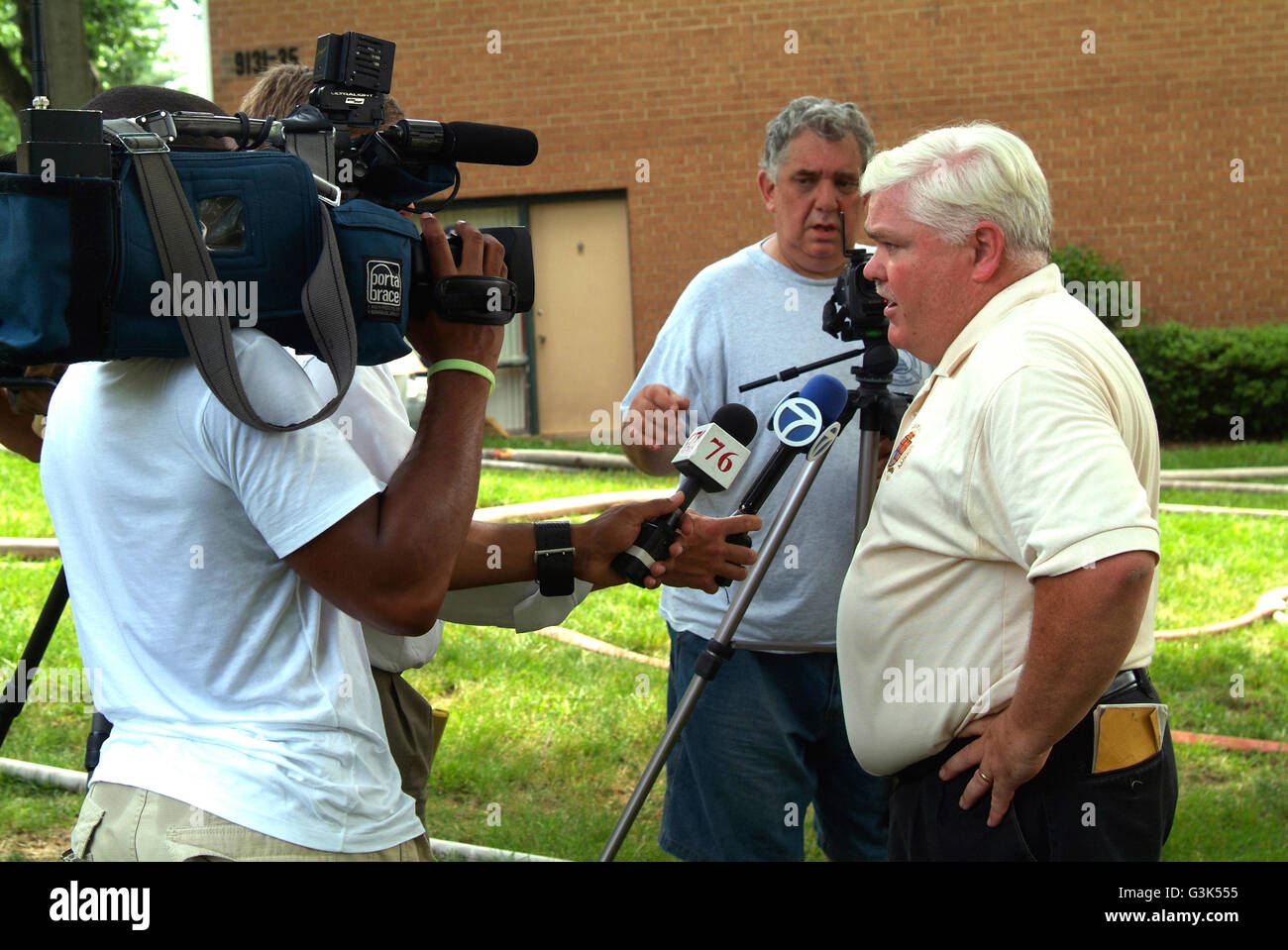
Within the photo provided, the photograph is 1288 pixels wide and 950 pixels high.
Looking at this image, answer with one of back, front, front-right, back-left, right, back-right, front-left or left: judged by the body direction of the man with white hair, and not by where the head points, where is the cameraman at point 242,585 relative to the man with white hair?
front-left

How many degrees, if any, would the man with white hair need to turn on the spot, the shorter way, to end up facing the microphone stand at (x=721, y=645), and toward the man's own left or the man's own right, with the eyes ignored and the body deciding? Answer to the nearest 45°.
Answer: approximately 45° to the man's own right

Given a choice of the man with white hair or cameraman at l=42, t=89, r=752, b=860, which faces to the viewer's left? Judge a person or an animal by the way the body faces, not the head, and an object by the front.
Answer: the man with white hair

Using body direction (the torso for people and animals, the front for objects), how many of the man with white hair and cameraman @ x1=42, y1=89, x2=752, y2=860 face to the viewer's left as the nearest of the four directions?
1

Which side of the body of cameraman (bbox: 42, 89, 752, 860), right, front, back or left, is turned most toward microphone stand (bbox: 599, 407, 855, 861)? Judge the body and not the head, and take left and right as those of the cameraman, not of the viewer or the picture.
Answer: front

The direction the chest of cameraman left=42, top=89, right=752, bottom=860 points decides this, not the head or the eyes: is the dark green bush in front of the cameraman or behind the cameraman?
in front

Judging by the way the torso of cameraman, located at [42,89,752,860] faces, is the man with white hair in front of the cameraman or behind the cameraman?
in front

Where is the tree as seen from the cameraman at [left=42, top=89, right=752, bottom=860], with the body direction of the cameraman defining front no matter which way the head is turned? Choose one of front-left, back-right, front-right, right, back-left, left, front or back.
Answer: front-left

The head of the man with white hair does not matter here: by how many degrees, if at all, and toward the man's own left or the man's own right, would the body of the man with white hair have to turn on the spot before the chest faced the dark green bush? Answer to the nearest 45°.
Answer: approximately 90° to the man's own right

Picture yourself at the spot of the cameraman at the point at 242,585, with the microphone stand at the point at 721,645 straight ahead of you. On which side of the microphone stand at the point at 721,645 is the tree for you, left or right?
left

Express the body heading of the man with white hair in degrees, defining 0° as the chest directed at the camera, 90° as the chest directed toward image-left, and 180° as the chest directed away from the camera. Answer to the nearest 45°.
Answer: approximately 90°

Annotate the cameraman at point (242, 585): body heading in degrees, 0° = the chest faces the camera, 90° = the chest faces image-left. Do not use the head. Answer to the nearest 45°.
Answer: approximately 225°

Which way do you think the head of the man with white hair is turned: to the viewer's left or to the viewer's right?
to the viewer's left

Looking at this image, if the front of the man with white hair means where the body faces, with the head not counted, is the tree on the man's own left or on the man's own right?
on the man's own right
